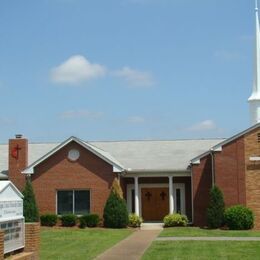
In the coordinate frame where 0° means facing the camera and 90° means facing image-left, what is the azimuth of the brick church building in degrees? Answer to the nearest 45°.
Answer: approximately 0°

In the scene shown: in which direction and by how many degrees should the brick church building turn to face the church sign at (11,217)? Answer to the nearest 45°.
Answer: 0° — it already faces it

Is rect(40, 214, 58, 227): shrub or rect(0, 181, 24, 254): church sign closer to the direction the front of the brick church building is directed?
the church sign
